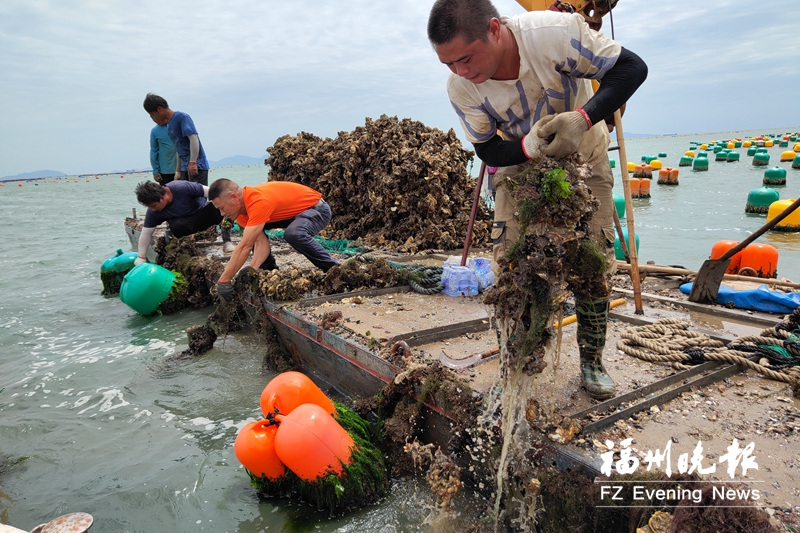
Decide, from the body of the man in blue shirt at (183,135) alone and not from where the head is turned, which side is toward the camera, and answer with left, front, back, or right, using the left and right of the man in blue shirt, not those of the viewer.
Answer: left

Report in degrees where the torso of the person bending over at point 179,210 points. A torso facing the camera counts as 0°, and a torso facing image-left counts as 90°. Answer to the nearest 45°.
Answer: approximately 45°

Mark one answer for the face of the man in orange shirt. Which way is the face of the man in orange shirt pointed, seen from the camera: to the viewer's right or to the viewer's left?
to the viewer's left

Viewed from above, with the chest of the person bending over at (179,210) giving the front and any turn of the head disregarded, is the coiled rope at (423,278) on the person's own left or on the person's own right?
on the person's own left

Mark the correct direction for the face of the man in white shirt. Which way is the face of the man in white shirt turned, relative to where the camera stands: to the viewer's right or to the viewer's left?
to the viewer's left
